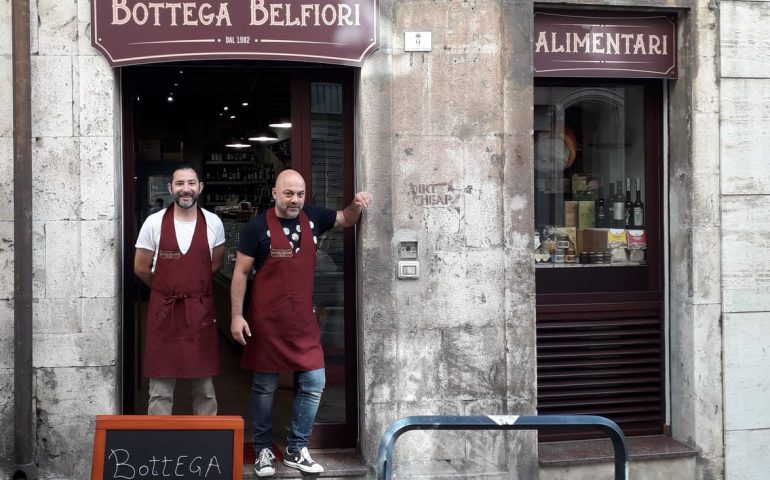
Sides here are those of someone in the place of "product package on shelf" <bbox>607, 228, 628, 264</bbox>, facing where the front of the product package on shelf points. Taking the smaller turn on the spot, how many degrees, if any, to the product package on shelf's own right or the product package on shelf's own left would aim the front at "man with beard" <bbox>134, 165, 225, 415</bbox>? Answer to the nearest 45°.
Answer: approximately 45° to the product package on shelf's own right

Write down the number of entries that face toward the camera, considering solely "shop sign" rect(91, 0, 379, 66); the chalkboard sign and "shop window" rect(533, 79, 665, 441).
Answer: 3

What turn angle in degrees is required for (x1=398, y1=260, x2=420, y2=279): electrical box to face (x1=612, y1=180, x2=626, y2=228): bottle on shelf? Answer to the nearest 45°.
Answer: approximately 135° to its left

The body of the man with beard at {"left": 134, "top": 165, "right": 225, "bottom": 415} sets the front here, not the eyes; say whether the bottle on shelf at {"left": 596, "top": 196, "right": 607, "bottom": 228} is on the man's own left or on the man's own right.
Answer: on the man's own left

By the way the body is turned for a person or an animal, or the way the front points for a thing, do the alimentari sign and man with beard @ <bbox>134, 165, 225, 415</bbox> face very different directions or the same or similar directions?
same or similar directions

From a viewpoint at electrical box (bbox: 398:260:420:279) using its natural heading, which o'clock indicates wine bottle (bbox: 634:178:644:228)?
The wine bottle is roughly at 8 o'clock from the electrical box.

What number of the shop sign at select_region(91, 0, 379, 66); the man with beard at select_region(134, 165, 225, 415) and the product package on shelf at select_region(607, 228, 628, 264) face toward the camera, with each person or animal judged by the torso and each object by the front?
3

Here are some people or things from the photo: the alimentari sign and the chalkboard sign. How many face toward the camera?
2

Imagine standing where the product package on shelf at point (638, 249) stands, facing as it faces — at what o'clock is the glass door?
The glass door is roughly at 2 o'clock from the product package on shelf.

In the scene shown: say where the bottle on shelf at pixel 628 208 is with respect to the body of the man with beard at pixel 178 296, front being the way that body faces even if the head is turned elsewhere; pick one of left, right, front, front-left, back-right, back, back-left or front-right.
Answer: left

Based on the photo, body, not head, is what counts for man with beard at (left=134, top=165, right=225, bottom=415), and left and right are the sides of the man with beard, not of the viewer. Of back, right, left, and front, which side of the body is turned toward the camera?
front

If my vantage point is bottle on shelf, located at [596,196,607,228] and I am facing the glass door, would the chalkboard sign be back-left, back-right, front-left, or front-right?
front-left

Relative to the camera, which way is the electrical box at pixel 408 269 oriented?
toward the camera

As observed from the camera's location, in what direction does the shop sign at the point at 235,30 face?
facing the viewer
